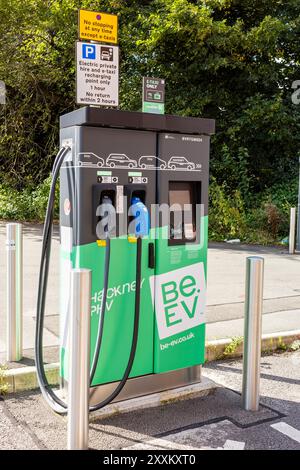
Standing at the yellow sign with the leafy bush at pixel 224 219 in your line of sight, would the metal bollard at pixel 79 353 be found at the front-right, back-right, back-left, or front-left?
back-right

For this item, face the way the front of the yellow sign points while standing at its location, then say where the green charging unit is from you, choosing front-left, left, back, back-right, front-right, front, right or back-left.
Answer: front

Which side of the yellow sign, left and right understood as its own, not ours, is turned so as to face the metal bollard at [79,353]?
front

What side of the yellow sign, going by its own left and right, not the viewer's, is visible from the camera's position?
front
